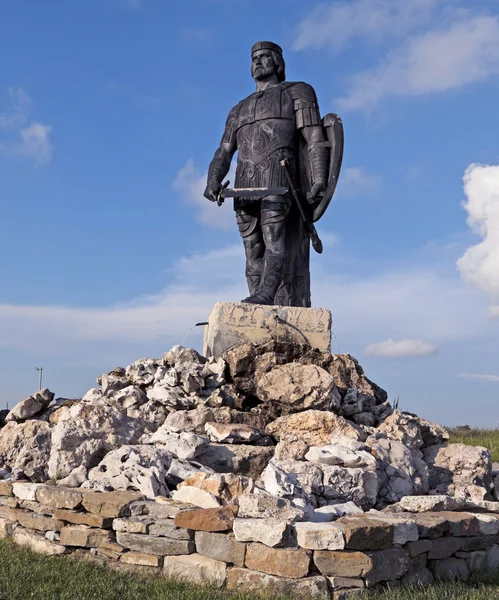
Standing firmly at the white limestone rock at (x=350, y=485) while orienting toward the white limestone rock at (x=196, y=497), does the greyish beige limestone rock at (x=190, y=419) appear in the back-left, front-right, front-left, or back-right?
front-right

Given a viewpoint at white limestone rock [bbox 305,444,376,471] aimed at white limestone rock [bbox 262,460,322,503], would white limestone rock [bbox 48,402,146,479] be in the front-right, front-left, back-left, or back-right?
front-right

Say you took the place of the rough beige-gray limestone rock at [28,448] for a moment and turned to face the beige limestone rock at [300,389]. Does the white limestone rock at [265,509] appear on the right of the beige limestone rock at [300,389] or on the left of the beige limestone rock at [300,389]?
right

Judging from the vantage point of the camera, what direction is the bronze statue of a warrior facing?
facing the viewer and to the left of the viewer

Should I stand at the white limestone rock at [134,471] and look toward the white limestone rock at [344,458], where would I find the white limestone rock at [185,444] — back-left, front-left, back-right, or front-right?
front-left

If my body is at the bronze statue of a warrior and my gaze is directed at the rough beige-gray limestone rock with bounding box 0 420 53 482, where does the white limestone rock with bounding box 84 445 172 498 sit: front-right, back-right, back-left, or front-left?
front-left
